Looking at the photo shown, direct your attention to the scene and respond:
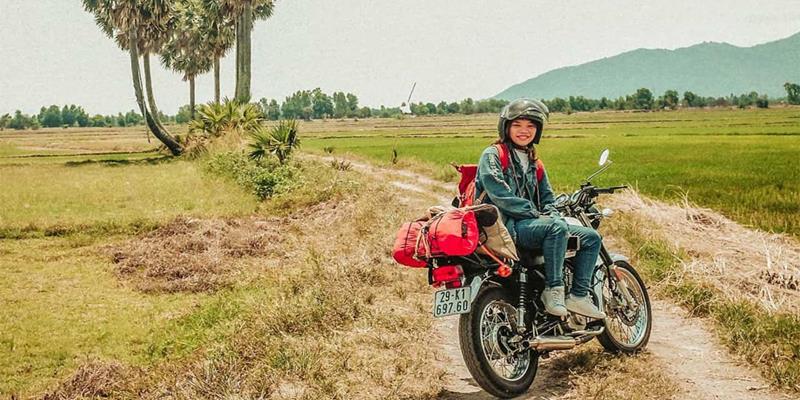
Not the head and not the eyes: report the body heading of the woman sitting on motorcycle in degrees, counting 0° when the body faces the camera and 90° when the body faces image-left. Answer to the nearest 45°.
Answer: approximately 315°

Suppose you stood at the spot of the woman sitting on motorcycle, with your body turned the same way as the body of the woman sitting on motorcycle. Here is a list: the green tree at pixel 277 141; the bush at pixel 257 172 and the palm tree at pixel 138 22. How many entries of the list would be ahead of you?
0

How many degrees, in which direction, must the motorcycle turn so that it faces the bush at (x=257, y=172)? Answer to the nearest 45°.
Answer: approximately 90° to its left

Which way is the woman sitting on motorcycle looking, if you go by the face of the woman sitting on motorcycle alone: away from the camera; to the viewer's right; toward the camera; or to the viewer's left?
toward the camera

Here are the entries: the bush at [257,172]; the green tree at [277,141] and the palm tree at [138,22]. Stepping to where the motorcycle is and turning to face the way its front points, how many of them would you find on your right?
0

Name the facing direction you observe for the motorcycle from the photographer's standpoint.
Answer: facing away from the viewer and to the right of the viewer

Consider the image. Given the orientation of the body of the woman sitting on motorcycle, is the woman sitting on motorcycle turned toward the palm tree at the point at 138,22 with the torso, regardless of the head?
no

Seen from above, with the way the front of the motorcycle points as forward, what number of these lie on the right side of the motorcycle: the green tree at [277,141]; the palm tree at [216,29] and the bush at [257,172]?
0

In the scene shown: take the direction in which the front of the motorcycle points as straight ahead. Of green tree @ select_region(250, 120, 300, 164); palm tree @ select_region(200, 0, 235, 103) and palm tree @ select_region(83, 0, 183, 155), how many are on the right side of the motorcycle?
0

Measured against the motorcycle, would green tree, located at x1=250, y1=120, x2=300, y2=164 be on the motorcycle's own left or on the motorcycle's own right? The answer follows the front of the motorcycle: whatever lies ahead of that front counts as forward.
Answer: on the motorcycle's own left

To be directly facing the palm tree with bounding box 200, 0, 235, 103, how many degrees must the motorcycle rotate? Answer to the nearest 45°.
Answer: approximately 90° to its left

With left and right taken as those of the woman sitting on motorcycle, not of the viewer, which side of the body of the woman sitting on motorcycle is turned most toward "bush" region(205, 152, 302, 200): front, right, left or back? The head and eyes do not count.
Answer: back

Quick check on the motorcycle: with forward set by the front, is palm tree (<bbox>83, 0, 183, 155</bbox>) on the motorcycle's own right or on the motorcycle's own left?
on the motorcycle's own left
